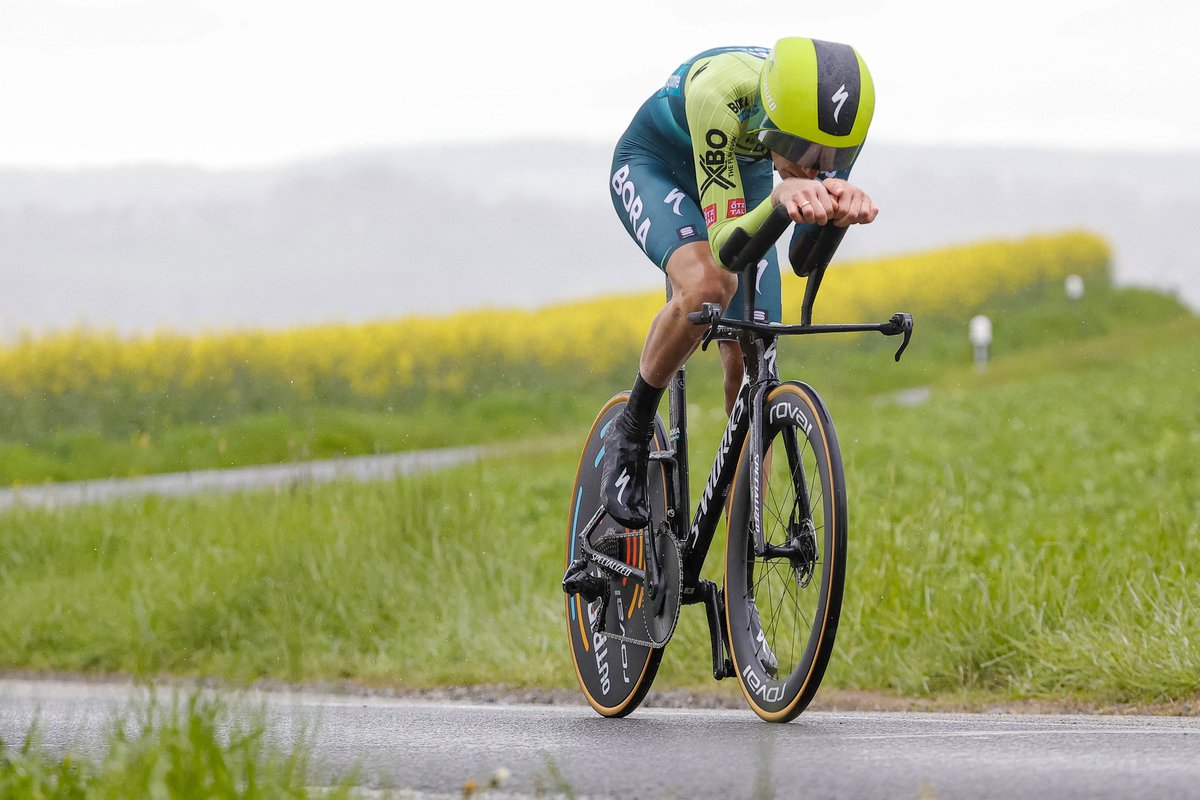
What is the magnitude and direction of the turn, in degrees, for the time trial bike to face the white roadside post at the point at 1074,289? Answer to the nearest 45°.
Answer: approximately 135° to its left

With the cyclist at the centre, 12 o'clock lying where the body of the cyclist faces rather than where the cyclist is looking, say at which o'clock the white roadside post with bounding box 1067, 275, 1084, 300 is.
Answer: The white roadside post is roughly at 8 o'clock from the cyclist.

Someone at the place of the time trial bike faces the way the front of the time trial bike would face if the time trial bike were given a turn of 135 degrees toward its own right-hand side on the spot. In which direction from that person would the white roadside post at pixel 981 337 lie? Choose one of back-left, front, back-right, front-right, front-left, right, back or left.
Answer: right

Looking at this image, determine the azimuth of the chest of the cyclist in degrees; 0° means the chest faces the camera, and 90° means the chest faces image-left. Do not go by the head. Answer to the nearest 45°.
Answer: approximately 315°

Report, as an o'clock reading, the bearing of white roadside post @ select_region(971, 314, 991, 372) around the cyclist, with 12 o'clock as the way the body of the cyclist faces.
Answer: The white roadside post is roughly at 8 o'clock from the cyclist.

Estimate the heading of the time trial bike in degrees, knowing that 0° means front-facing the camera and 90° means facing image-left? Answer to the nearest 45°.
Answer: approximately 315°
